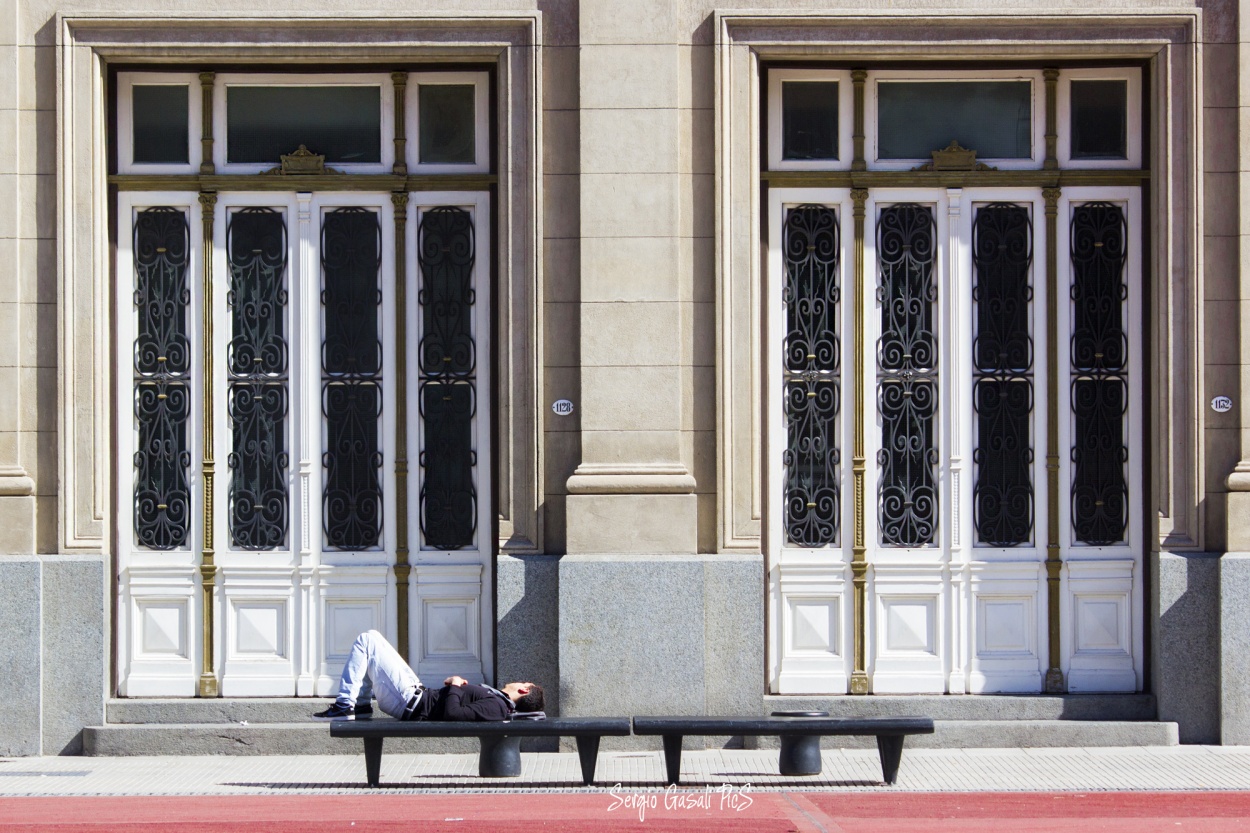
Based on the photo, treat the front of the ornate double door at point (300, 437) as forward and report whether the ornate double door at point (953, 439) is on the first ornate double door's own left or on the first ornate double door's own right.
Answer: on the first ornate double door's own left

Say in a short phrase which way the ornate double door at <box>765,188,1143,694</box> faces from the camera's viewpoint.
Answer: facing the viewer

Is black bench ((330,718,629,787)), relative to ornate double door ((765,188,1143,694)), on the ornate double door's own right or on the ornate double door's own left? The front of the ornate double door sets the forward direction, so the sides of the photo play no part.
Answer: on the ornate double door's own right

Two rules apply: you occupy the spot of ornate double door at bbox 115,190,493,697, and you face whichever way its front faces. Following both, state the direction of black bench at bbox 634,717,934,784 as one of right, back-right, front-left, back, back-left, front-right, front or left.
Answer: front-left

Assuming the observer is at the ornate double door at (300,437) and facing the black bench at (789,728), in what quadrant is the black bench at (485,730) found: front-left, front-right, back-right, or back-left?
front-right

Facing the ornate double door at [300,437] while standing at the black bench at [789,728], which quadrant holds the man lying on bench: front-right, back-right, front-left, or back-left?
front-left

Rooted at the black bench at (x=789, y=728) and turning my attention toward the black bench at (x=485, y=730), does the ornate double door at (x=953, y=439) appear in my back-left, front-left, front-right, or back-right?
back-right

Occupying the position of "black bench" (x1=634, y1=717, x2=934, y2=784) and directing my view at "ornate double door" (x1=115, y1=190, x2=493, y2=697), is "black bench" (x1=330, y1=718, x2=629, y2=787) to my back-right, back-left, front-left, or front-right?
front-left

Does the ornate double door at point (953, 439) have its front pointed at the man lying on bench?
no
